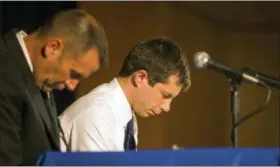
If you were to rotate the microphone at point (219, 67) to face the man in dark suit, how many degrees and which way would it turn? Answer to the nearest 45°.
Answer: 0° — it already faces them

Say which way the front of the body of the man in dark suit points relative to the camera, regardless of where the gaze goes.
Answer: to the viewer's right

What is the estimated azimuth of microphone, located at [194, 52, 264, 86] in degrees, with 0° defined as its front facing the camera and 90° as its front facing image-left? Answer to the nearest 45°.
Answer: approximately 90°

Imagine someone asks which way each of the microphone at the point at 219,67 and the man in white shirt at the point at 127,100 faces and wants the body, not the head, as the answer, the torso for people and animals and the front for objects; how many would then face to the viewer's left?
1

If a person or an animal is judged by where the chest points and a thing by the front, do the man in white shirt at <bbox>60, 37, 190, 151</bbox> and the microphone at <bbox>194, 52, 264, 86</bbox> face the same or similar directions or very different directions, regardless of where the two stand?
very different directions

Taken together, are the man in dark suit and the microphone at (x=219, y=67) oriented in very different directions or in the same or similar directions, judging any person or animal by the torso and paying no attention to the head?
very different directions
